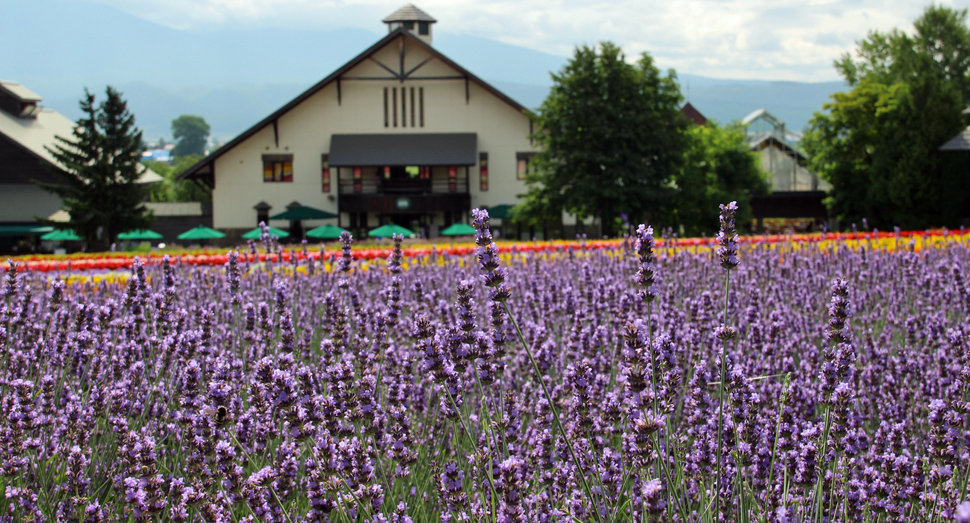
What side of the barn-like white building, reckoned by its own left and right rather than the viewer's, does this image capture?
front

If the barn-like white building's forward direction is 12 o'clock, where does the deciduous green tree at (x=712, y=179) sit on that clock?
The deciduous green tree is roughly at 10 o'clock from the barn-like white building.

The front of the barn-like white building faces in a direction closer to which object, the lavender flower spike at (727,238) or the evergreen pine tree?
the lavender flower spike

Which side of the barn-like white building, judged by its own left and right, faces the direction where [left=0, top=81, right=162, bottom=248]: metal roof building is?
right

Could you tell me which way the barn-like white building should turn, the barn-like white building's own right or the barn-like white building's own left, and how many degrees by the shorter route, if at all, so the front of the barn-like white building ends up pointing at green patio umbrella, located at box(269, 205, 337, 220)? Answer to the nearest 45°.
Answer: approximately 45° to the barn-like white building's own right

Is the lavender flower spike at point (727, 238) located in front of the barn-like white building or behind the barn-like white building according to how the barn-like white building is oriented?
in front

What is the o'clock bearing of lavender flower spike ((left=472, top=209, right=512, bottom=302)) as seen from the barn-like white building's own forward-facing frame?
The lavender flower spike is roughly at 12 o'clock from the barn-like white building.

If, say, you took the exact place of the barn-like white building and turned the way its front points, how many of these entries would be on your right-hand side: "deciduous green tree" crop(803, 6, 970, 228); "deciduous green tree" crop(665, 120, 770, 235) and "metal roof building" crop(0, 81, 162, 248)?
1

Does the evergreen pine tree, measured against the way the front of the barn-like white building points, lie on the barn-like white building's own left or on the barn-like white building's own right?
on the barn-like white building's own right

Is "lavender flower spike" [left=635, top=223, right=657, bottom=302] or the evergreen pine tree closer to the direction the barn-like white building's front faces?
the lavender flower spike

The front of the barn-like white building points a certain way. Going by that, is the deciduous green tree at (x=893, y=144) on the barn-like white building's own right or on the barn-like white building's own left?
on the barn-like white building's own left

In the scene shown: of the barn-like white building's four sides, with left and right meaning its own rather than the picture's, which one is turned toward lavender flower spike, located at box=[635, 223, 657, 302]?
front

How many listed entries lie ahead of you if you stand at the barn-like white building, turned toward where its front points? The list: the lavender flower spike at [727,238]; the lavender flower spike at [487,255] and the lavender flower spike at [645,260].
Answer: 3

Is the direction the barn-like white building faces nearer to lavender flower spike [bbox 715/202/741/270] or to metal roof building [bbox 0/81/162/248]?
the lavender flower spike
